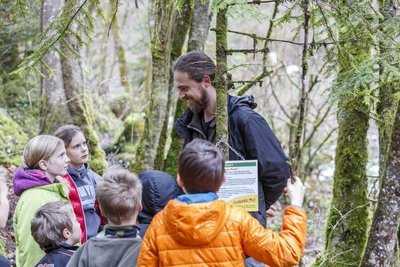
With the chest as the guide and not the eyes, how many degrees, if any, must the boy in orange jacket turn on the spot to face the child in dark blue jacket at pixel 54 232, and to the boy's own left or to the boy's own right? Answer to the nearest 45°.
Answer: approximately 45° to the boy's own left

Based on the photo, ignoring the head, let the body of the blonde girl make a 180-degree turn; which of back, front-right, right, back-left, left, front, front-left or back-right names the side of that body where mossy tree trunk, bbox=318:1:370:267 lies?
back

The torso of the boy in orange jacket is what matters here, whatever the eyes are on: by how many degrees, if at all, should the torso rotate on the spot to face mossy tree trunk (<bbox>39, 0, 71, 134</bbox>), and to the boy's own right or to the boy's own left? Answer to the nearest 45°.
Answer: approximately 45° to the boy's own left

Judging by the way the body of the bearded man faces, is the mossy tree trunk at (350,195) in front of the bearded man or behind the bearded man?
behind

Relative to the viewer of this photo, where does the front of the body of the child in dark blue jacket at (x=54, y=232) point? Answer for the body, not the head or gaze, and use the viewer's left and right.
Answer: facing away from the viewer and to the right of the viewer

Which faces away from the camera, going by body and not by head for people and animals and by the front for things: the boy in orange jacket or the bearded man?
the boy in orange jacket

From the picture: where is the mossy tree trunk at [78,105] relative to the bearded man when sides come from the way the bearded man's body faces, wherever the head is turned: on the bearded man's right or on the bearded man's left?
on the bearded man's right

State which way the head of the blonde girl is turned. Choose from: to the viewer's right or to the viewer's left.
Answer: to the viewer's right

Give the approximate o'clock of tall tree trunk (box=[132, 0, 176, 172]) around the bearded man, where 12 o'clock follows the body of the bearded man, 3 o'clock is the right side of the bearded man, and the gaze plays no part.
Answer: The tall tree trunk is roughly at 4 o'clock from the bearded man.

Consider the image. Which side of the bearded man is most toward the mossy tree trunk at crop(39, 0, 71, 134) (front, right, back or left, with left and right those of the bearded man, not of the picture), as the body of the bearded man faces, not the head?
right

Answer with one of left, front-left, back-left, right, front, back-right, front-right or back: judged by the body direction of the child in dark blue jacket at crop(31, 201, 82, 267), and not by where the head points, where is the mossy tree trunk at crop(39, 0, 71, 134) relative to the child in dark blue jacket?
front-left

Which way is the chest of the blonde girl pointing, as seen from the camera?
to the viewer's right

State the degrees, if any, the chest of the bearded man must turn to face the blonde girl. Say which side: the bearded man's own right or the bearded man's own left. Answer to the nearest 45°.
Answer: approximately 45° to the bearded man's own right

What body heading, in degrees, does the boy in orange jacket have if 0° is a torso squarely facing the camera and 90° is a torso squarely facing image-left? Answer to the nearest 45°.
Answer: approximately 180°

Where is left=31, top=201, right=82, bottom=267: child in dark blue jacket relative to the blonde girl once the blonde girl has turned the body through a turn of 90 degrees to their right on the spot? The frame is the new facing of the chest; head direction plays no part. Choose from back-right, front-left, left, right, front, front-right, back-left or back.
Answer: front

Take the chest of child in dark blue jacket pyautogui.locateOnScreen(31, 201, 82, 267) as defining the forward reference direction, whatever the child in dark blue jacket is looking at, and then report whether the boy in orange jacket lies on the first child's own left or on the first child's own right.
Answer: on the first child's own right

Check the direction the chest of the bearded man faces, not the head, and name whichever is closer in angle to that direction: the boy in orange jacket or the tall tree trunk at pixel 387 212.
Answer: the boy in orange jacket

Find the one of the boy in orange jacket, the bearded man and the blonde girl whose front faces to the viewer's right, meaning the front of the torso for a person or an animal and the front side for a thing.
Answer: the blonde girl

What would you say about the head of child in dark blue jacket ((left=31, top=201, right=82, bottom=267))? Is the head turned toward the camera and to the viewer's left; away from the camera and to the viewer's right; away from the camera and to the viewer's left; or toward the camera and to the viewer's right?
away from the camera and to the viewer's right
